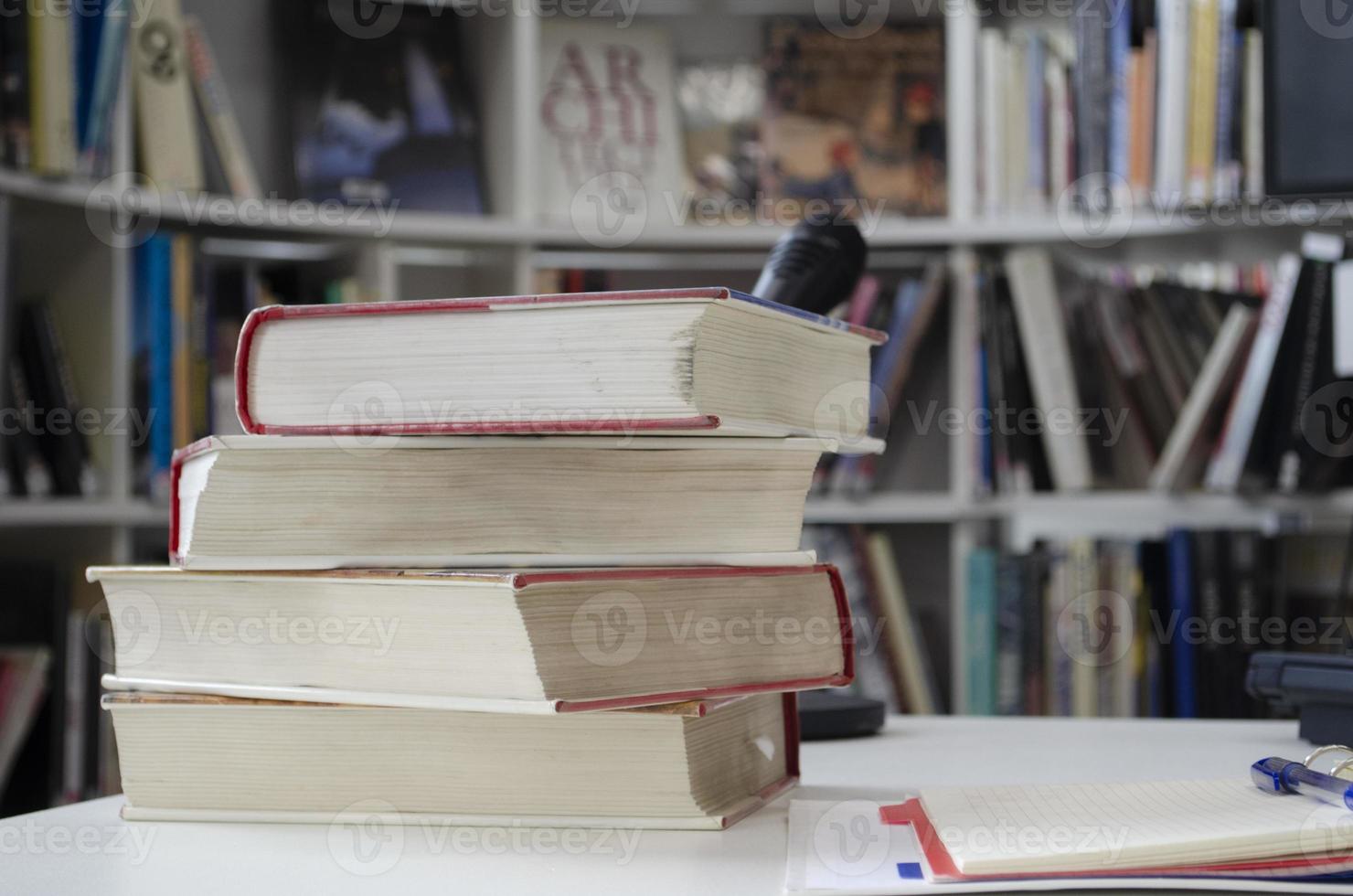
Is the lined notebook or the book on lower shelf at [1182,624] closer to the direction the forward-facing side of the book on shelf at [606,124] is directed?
the lined notebook

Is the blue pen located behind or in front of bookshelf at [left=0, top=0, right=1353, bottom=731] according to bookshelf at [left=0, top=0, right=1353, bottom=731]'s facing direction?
in front

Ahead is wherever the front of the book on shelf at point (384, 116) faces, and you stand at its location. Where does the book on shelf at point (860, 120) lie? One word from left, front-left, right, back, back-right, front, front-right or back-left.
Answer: left

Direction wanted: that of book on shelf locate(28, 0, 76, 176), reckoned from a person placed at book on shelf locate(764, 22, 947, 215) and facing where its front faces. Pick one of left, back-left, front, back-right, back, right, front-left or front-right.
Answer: front-right

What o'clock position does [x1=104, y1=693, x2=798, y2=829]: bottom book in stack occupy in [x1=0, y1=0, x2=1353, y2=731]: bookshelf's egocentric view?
The bottom book in stack is roughly at 12 o'clock from the bookshelf.

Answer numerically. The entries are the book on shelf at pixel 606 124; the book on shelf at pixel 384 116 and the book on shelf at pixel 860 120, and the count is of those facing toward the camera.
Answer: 3

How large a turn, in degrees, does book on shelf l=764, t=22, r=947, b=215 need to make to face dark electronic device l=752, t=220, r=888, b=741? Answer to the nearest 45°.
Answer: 0° — it already faces it

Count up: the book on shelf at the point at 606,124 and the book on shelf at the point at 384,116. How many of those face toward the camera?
2

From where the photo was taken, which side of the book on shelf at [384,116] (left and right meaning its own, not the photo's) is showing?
front

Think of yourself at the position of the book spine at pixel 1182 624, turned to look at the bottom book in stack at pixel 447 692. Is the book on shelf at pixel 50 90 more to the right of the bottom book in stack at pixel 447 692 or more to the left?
right

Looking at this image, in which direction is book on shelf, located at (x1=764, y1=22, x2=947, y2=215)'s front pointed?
toward the camera
